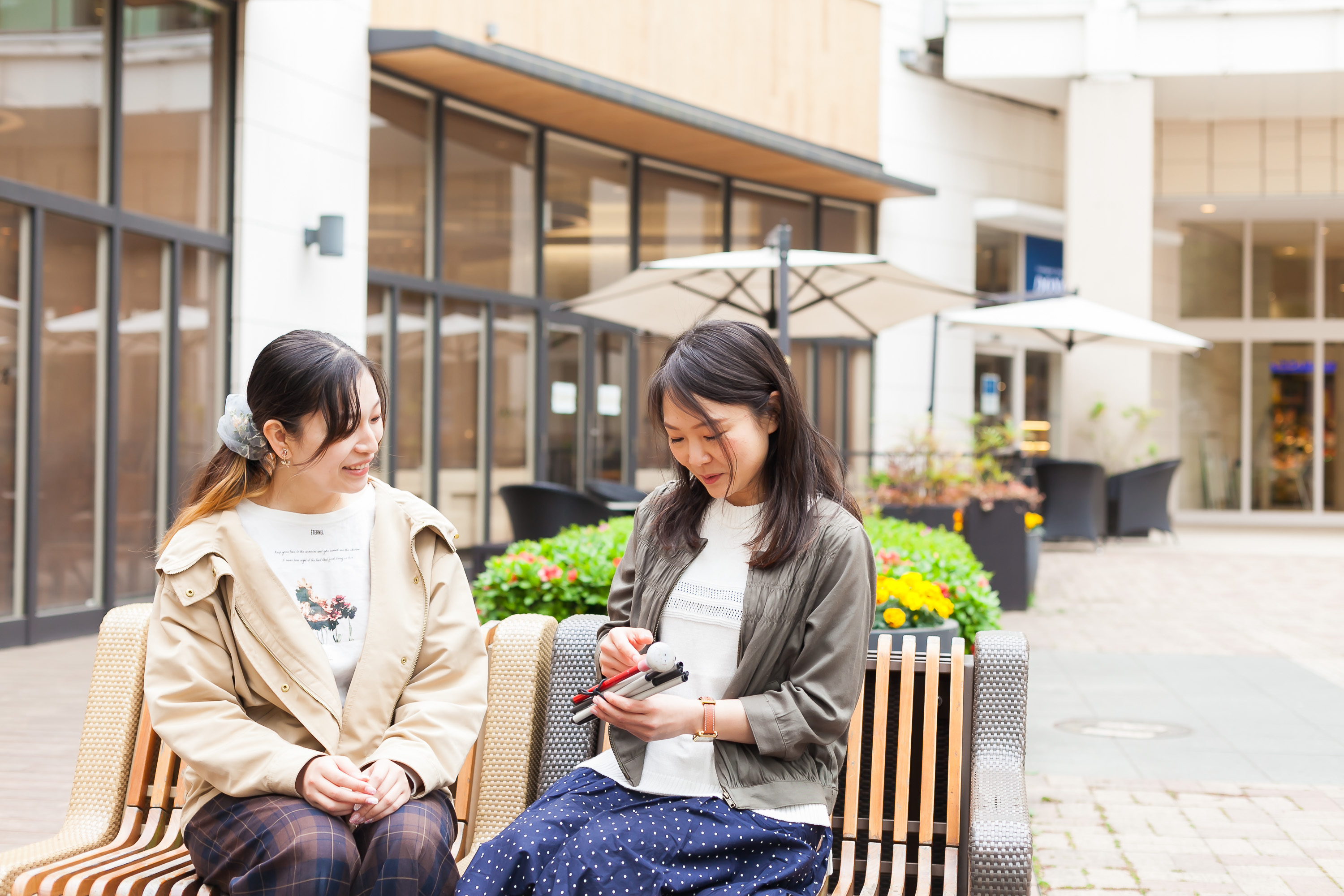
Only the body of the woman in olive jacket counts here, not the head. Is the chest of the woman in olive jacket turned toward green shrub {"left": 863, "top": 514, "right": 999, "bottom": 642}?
no

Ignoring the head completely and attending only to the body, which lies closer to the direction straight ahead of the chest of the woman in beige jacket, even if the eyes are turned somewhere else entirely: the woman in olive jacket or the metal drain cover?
the woman in olive jacket

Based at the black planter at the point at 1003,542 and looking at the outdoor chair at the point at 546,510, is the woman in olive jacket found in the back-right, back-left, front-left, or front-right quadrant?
front-left

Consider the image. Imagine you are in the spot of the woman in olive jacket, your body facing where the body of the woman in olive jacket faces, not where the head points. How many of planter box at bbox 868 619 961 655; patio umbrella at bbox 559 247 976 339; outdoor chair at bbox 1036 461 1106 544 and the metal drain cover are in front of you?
0

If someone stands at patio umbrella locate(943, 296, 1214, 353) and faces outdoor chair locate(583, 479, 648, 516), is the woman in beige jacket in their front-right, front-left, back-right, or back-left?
front-left

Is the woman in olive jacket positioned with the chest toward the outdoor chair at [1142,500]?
no

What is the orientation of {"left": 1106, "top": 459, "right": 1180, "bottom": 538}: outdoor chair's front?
to the viewer's left

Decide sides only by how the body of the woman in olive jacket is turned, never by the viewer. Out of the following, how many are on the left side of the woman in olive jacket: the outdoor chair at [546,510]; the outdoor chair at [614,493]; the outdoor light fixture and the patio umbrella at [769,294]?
0

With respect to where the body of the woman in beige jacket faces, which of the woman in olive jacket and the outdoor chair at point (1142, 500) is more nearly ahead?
the woman in olive jacket

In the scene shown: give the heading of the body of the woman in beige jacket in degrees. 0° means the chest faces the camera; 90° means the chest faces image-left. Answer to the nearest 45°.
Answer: approximately 0°

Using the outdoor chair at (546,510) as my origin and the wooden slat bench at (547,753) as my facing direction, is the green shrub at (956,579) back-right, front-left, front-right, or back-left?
front-left

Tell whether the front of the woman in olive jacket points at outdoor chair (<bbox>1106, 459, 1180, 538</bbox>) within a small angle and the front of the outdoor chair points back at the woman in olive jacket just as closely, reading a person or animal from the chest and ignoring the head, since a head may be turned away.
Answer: no

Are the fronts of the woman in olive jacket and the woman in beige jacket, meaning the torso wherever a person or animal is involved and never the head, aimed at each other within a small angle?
no

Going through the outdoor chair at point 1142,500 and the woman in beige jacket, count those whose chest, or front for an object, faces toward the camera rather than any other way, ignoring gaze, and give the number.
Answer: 1

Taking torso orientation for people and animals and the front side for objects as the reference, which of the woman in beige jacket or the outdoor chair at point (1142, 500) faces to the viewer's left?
the outdoor chair

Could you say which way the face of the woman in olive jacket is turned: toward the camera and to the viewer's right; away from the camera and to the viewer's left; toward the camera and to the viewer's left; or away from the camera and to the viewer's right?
toward the camera and to the viewer's left

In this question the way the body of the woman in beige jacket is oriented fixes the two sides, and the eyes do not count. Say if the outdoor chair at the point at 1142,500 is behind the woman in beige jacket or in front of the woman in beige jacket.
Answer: behind
